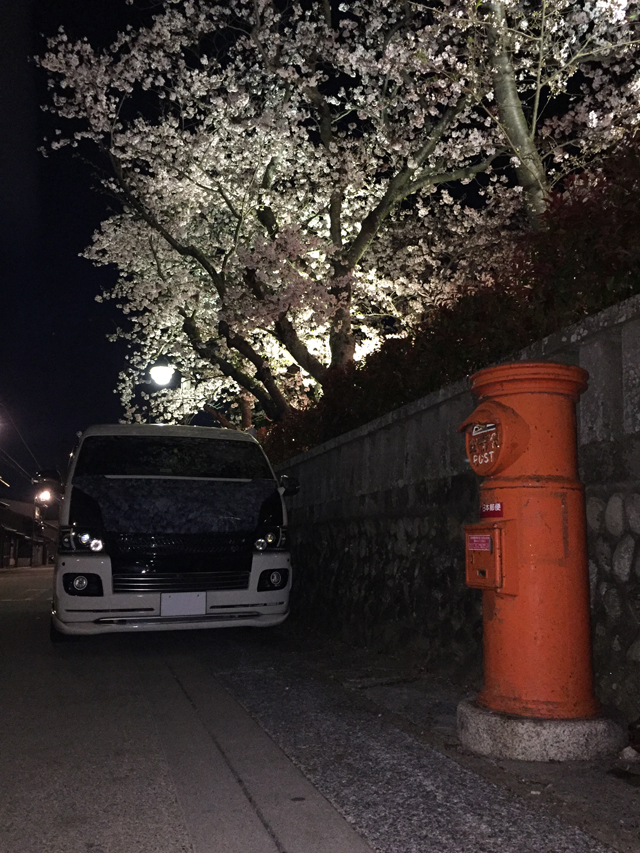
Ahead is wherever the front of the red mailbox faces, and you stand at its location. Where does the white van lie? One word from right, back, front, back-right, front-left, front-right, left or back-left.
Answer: right

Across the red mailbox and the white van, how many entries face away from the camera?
0

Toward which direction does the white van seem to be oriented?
toward the camera

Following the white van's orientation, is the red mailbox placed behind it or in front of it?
in front

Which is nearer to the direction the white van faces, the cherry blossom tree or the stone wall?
the stone wall

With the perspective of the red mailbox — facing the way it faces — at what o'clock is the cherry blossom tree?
The cherry blossom tree is roughly at 4 o'clock from the red mailbox.

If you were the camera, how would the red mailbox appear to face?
facing the viewer and to the left of the viewer

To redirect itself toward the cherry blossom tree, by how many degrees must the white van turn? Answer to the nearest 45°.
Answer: approximately 180°
